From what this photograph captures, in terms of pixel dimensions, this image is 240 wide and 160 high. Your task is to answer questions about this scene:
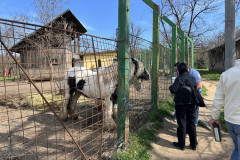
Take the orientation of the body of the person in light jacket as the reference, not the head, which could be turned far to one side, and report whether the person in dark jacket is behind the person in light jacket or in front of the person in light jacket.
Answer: in front

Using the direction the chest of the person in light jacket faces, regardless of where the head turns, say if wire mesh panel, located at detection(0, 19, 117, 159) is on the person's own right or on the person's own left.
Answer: on the person's own left

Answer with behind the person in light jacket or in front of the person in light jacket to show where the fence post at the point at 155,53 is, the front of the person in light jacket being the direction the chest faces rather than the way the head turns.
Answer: in front
